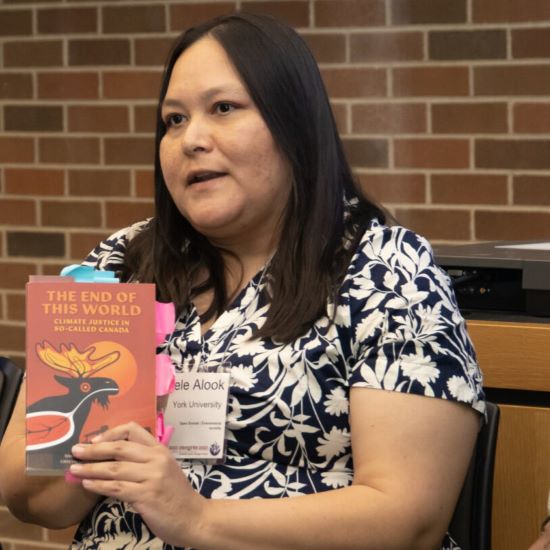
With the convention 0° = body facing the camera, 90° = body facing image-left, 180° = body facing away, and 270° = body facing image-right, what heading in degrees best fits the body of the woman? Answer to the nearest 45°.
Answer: approximately 45°
